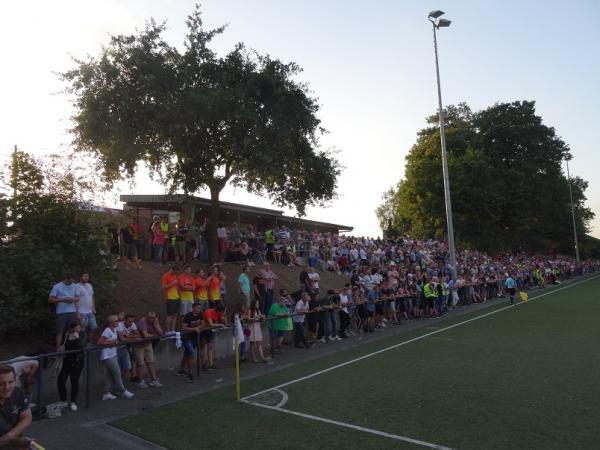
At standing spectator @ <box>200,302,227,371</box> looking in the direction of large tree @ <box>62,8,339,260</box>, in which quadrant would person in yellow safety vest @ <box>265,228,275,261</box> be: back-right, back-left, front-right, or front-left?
front-right

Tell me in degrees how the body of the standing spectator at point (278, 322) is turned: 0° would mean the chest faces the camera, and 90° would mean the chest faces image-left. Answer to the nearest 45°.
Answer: approximately 315°

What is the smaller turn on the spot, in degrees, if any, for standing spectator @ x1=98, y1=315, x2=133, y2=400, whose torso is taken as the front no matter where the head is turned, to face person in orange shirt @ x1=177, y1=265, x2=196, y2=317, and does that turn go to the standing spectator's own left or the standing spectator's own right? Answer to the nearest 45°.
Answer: approximately 90° to the standing spectator's own left

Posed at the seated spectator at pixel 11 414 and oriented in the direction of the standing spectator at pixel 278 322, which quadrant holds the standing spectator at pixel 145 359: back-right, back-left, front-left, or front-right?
front-left

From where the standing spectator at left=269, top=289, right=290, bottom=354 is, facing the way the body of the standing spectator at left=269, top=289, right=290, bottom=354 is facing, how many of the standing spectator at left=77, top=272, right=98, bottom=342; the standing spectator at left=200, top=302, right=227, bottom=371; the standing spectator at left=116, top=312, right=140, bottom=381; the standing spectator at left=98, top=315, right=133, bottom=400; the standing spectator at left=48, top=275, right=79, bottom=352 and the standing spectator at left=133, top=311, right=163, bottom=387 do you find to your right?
6

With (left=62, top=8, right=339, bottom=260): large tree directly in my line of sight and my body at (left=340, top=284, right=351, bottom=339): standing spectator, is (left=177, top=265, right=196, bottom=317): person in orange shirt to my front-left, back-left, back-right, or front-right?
front-left

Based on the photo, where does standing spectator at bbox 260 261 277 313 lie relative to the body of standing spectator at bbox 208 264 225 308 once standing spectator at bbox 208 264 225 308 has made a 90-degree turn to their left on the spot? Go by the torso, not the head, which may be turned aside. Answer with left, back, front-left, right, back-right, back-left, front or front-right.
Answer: front

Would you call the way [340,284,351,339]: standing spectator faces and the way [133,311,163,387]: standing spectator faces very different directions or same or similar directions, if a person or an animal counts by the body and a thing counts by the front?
same or similar directions

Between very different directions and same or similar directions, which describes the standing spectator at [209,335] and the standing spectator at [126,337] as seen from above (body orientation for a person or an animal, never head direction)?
same or similar directions

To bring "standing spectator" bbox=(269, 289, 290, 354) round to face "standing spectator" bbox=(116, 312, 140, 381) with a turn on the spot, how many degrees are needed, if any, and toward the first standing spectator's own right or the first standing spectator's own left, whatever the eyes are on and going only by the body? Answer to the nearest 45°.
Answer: approximately 90° to the first standing spectator's own right

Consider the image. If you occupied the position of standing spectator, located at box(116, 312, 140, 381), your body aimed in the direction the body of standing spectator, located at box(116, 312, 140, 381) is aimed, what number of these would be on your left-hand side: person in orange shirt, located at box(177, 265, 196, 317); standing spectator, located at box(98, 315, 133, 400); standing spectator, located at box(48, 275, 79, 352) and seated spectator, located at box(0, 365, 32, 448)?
1

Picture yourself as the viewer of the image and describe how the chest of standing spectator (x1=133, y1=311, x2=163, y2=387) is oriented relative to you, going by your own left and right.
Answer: facing the viewer and to the right of the viewer
